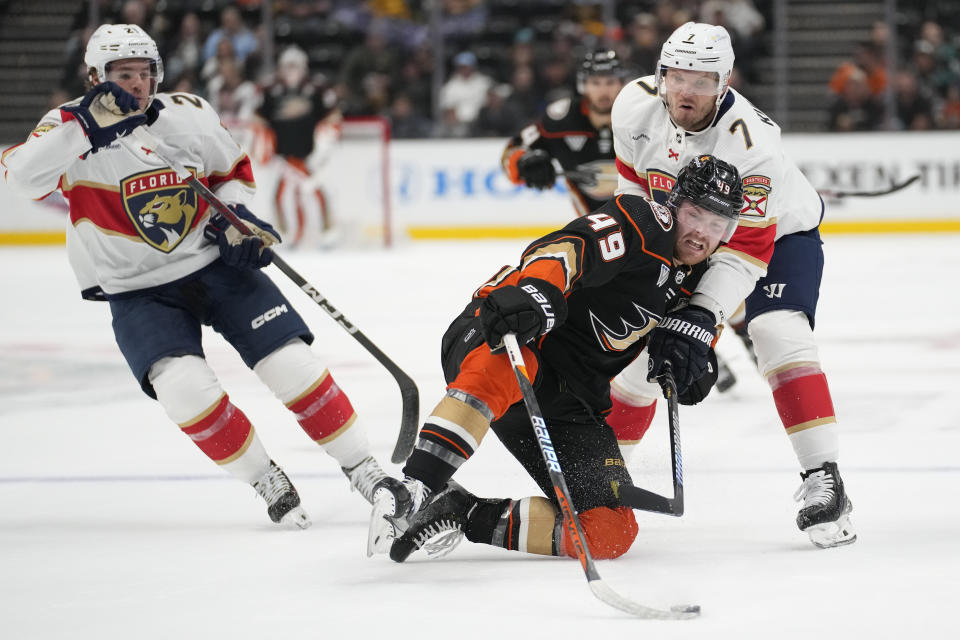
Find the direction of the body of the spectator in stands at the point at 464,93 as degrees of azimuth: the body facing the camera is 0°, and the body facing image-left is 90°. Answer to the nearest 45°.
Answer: approximately 0°

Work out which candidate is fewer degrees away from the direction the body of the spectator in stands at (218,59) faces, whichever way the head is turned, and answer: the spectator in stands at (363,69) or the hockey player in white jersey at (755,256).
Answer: the hockey player in white jersey

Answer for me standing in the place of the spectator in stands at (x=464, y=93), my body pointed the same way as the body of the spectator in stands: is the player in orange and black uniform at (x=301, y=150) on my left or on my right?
on my right

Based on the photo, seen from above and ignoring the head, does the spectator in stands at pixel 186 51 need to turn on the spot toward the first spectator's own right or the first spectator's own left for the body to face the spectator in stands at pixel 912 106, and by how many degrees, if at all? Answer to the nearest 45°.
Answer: approximately 90° to the first spectator's own left

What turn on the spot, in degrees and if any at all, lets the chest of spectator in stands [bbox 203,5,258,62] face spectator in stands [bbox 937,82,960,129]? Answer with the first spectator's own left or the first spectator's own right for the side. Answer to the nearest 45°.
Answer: approximately 90° to the first spectator's own left

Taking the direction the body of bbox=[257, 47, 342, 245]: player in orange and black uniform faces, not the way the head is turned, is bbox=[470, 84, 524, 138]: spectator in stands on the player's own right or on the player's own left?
on the player's own left

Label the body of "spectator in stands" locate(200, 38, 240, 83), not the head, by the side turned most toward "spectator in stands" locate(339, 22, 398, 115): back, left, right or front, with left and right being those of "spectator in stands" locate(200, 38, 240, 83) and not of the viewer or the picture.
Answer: left
